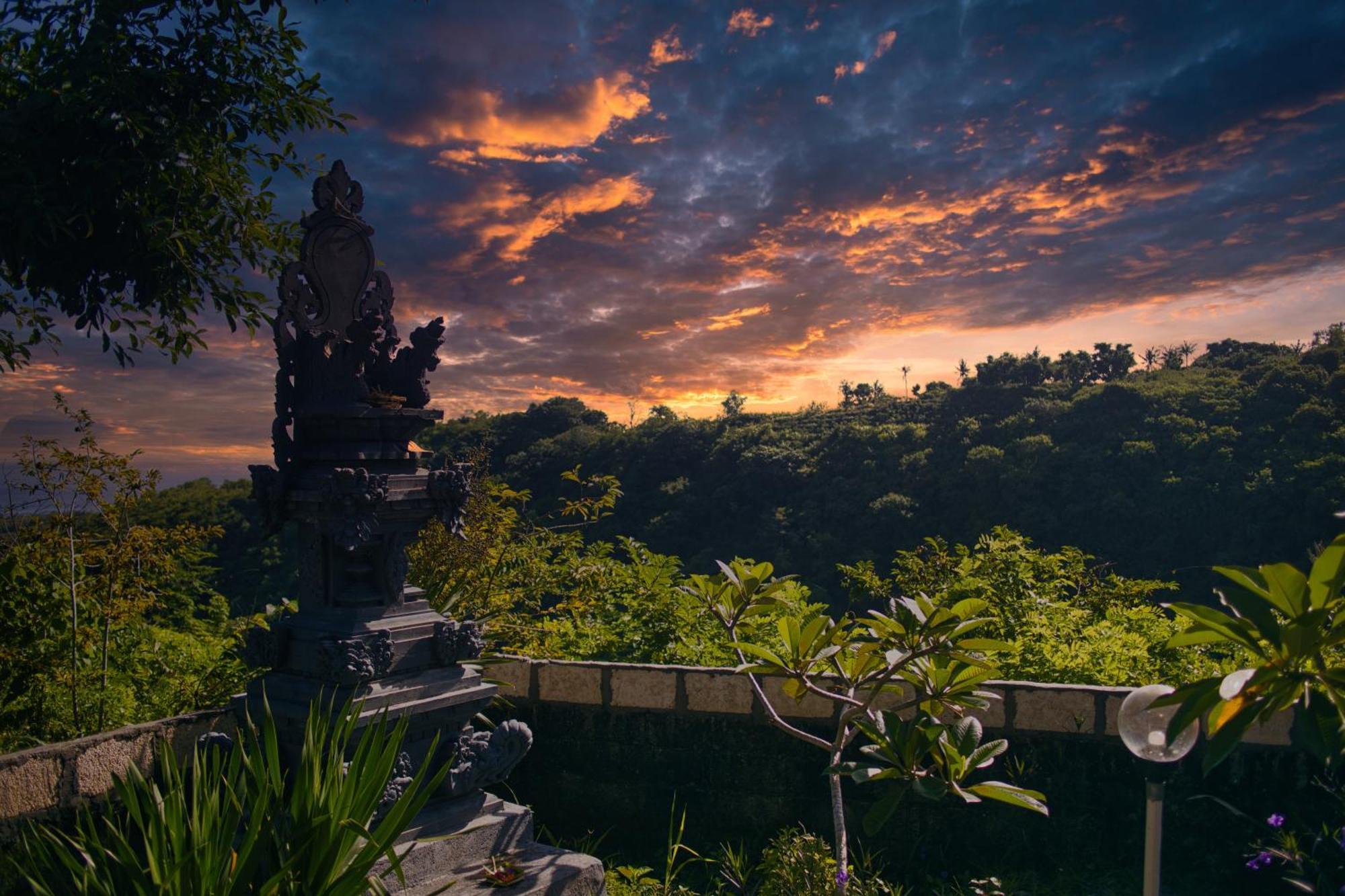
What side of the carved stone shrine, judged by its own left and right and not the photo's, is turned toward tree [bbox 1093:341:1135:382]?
left

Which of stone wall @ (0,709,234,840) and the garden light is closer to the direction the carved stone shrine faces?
the garden light

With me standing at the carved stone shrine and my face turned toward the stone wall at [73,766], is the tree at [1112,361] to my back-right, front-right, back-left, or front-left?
back-right

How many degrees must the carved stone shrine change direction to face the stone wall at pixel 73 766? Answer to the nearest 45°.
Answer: approximately 135° to its right

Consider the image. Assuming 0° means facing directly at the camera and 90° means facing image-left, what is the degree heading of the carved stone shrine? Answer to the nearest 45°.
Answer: approximately 315°

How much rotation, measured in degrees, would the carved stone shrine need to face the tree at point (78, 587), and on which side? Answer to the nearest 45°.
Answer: approximately 180°

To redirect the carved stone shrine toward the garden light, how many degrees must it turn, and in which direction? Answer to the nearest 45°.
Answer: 0° — it already faces it

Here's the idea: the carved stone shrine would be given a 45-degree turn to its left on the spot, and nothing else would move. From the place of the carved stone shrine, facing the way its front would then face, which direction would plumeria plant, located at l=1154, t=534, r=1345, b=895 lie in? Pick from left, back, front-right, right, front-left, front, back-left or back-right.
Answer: front-right
